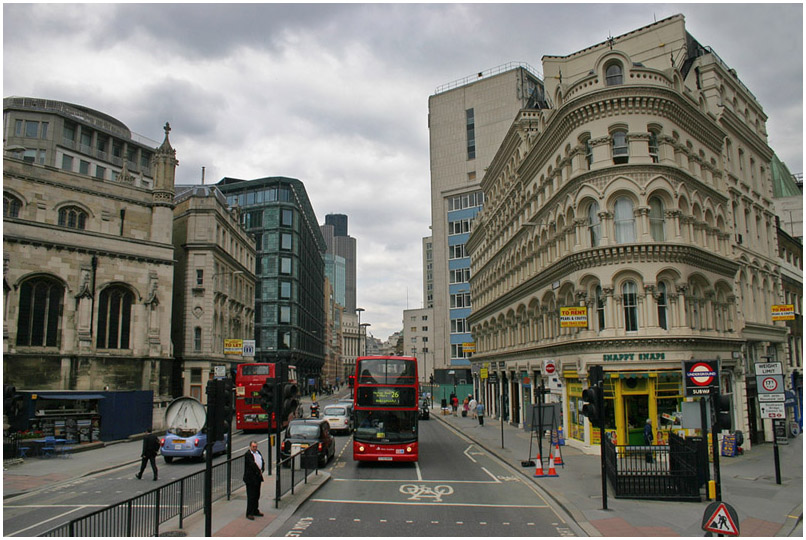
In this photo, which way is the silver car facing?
away from the camera

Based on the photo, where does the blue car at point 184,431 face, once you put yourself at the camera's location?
facing away from the viewer

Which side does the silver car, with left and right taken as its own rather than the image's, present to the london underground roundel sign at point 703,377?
back

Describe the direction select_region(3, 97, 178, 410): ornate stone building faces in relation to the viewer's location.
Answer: facing the viewer and to the right of the viewer

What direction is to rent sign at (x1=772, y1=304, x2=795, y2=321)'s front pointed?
toward the camera

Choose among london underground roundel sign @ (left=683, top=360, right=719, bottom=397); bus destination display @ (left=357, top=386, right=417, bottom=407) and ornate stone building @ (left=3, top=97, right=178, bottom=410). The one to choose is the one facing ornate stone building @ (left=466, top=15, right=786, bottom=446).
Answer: ornate stone building @ (left=3, top=97, right=178, bottom=410)

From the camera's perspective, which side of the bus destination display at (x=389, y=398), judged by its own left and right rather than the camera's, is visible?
front

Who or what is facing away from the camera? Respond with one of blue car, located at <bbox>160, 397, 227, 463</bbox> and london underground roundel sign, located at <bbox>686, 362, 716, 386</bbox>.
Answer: the blue car

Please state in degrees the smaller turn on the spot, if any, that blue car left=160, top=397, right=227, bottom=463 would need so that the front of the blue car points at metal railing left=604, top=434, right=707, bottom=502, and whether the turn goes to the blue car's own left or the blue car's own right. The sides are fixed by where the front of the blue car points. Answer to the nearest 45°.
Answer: approximately 135° to the blue car's own right

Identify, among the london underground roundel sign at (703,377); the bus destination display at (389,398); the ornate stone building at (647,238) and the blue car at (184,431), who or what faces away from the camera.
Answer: the blue car

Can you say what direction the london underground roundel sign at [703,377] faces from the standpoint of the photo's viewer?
facing the viewer
